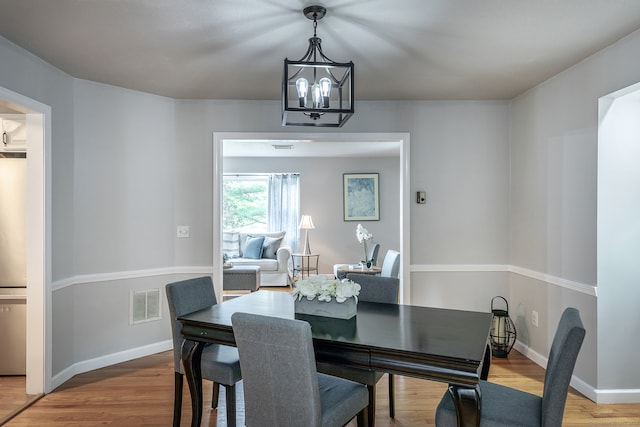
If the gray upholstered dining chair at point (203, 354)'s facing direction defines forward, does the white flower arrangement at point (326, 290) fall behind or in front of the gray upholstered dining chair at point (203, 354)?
in front

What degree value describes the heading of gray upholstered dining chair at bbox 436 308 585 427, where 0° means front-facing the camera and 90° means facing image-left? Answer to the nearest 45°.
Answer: approximately 90°

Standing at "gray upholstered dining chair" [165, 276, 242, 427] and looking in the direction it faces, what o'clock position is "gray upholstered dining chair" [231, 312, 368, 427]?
"gray upholstered dining chair" [231, 312, 368, 427] is roughly at 1 o'clock from "gray upholstered dining chair" [165, 276, 242, 427].

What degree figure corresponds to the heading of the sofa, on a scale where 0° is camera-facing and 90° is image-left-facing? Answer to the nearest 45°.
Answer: approximately 0°

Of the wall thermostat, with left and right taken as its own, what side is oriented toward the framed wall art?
back

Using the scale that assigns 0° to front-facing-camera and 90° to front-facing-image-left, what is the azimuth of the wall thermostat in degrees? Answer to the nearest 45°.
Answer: approximately 0°

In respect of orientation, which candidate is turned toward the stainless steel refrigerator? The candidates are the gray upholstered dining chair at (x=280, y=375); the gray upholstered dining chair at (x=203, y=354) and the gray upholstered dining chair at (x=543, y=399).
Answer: the gray upholstered dining chair at (x=543, y=399)

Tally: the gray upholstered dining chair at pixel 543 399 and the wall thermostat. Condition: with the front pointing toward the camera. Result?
1

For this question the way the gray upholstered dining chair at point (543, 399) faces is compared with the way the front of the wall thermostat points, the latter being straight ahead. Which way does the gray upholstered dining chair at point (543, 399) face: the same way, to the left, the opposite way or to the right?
to the right

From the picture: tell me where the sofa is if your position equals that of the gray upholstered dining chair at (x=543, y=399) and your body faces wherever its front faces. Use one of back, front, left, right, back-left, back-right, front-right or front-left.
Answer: front-right

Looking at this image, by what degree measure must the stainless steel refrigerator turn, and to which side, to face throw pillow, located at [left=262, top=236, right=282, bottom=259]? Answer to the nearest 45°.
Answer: approximately 135° to its left

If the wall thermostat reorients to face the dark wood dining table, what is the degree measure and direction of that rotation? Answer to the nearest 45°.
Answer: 0° — it already faces it

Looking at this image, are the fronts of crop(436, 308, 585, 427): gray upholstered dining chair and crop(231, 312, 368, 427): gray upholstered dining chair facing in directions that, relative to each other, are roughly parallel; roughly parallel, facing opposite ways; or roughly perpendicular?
roughly perpendicular

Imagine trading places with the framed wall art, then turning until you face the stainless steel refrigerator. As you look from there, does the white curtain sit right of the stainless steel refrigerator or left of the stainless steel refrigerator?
right

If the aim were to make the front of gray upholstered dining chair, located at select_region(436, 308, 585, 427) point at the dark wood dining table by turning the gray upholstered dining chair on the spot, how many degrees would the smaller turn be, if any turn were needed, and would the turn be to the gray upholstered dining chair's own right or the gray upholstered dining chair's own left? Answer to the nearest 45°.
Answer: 0° — it already faces it

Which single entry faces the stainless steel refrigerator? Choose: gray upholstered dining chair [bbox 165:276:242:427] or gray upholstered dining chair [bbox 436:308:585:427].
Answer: gray upholstered dining chair [bbox 436:308:585:427]

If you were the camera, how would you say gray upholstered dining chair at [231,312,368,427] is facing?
facing away from the viewer and to the right of the viewer

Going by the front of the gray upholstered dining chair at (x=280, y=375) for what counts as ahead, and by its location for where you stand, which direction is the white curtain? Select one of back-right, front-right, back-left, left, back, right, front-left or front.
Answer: front-left
